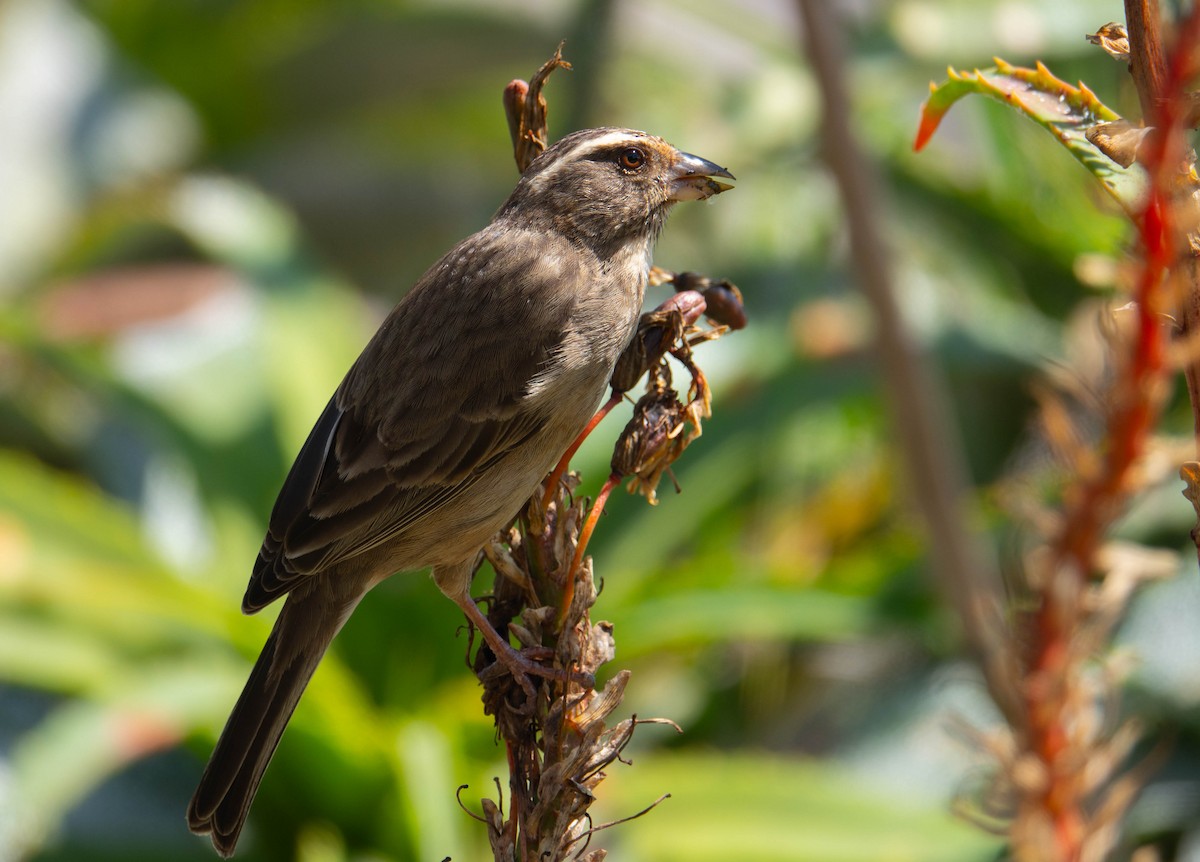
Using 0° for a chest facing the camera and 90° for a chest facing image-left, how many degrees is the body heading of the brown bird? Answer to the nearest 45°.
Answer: approximately 270°

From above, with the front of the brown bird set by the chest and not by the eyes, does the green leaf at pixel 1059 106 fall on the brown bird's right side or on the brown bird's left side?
on the brown bird's right side
